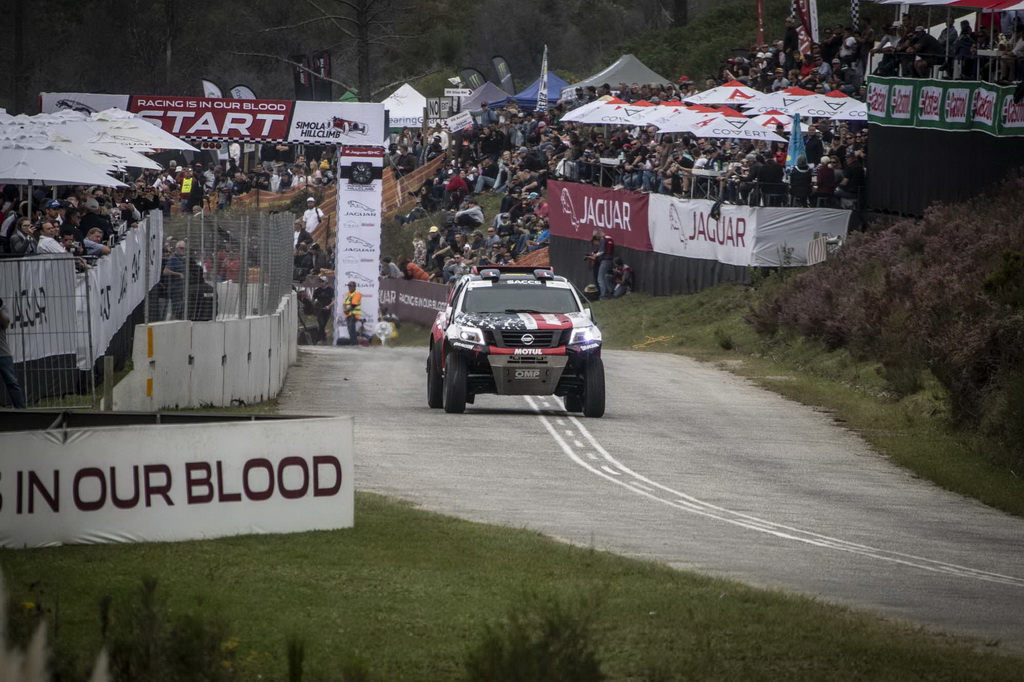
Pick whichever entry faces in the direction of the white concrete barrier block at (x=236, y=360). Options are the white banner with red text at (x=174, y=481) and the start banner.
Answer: the start banner

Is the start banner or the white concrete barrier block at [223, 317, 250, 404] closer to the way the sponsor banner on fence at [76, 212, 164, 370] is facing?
the white concrete barrier block

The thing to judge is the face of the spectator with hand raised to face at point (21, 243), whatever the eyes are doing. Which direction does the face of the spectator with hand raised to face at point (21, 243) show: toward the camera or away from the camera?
toward the camera

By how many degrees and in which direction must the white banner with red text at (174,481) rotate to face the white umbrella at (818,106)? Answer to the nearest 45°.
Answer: approximately 135° to its left

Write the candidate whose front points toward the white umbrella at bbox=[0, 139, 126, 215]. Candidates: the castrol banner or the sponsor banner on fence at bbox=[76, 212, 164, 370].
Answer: the castrol banner

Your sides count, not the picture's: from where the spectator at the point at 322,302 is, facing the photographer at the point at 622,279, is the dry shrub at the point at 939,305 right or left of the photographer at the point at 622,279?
right

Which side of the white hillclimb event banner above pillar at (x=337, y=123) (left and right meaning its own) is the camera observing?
front

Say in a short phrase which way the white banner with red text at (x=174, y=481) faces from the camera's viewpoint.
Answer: facing the viewer

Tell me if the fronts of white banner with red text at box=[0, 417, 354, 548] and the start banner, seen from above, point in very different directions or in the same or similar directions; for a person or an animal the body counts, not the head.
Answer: same or similar directions

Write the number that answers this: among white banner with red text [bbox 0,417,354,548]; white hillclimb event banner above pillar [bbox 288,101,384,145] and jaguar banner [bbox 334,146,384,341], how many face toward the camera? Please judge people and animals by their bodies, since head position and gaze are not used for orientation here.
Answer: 3

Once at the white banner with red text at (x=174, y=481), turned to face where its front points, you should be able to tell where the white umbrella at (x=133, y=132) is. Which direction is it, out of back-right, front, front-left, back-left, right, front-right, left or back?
back

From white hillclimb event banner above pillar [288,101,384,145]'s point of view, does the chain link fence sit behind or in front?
in front
